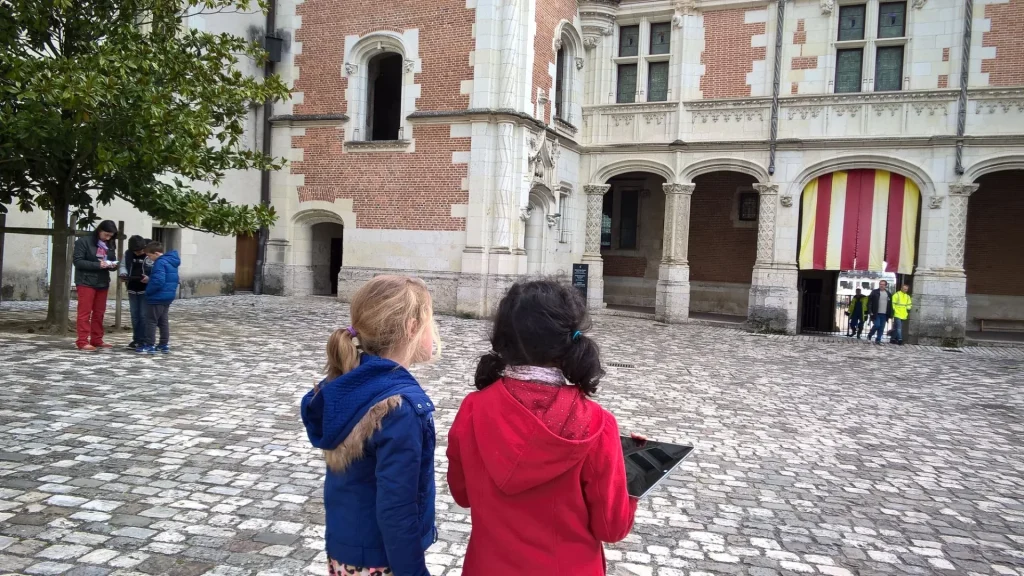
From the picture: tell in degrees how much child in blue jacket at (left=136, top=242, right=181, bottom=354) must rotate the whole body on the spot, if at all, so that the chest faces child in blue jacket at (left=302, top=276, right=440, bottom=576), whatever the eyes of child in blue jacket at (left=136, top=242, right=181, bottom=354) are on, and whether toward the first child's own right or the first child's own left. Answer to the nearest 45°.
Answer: approximately 90° to the first child's own left

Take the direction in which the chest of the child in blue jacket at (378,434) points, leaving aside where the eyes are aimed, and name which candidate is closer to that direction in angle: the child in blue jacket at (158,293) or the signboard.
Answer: the signboard

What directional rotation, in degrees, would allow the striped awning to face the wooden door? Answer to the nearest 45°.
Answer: approximately 90° to its right

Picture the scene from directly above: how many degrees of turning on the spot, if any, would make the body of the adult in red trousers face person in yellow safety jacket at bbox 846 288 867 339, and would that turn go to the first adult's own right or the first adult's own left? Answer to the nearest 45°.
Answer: approximately 45° to the first adult's own left

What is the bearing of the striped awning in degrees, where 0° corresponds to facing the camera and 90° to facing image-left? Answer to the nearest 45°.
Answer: approximately 0°

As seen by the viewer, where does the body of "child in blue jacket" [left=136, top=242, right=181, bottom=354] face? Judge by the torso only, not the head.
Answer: to the viewer's left

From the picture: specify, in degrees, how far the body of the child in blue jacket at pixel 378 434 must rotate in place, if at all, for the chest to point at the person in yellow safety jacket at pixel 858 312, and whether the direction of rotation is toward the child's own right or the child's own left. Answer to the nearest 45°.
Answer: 0° — they already face them

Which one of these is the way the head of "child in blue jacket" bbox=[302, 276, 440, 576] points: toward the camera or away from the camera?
away from the camera

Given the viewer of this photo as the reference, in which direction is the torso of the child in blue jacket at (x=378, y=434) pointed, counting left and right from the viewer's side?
facing away from the viewer and to the right of the viewer

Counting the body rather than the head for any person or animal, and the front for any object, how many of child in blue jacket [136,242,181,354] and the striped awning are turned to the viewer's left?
1
